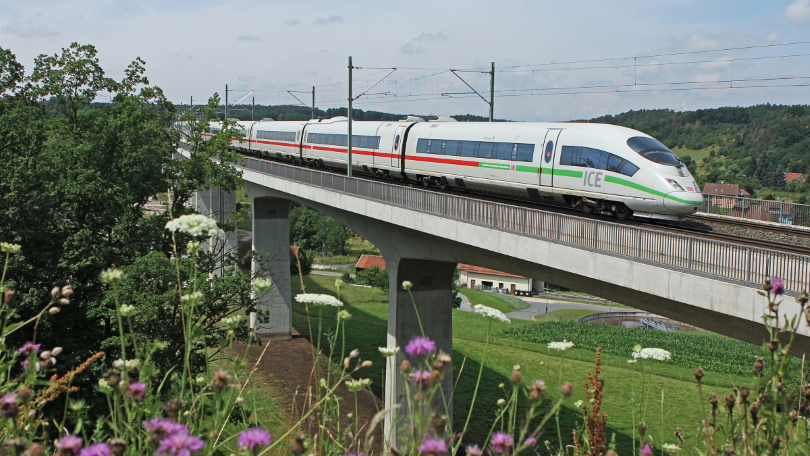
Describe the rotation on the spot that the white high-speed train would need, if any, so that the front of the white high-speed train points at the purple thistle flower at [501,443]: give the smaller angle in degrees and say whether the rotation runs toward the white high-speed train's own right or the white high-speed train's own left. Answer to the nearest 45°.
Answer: approximately 45° to the white high-speed train's own right

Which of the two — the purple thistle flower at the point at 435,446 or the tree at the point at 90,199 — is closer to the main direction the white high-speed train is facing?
the purple thistle flower

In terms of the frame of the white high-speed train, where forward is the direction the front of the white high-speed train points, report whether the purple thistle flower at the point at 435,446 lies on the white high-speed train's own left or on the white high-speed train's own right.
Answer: on the white high-speed train's own right

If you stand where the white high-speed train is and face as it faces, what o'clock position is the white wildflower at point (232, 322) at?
The white wildflower is roughly at 2 o'clock from the white high-speed train.

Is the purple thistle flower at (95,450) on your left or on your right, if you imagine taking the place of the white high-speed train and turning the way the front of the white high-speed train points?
on your right

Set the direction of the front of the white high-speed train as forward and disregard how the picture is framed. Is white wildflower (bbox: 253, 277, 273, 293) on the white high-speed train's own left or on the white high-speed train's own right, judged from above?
on the white high-speed train's own right

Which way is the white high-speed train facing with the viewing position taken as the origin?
facing the viewer and to the right of the viewer

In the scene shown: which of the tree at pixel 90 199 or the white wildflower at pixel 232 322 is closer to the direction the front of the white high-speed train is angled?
the white wildflower

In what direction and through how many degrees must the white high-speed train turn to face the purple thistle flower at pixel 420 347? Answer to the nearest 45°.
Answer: approximately 45° to its right

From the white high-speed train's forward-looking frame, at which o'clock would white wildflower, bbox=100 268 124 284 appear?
The white wildflower is roughly at 2 o'clock from the white high-speed train.

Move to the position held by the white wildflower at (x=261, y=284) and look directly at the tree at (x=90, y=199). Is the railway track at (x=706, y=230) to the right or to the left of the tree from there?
right

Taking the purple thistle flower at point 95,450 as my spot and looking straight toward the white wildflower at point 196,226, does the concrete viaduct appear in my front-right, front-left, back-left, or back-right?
front-right

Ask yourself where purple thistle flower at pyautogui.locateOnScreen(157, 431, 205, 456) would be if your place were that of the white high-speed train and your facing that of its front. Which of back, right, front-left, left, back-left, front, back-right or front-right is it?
front-right
